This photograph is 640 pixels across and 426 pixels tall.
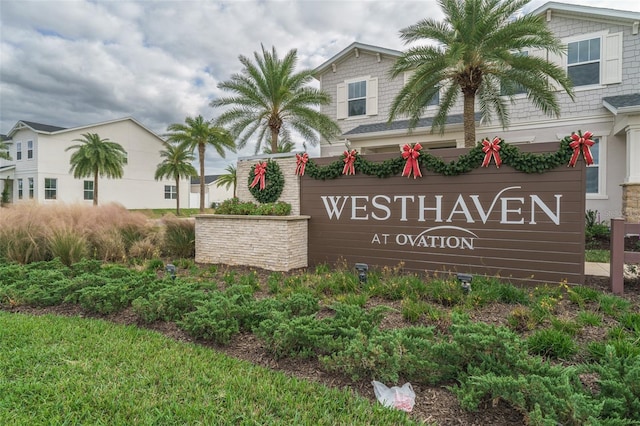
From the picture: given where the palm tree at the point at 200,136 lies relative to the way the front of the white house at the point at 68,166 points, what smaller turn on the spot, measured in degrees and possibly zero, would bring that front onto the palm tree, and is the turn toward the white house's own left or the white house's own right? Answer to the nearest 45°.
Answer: approximately 90° to the white house's own left

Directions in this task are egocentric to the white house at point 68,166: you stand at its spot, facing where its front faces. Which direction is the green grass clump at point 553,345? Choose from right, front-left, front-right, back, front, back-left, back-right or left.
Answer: front-left

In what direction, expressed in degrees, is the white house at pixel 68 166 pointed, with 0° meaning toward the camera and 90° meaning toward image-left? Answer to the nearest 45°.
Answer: approximately 45°

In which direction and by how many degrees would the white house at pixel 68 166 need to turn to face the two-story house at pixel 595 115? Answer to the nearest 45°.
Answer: approximately 90° to its left

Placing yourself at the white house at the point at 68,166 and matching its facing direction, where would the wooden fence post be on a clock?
The wooden fence post is roughly at 10 o'clock from the white house.

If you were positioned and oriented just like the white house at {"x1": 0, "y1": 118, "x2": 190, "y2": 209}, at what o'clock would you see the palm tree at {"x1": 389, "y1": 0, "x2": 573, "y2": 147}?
The palm tree is roughly at 10 o'clock from the white house.

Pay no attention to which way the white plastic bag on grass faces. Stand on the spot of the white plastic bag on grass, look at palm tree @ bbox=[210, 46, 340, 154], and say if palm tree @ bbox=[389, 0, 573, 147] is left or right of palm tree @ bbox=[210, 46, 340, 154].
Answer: right

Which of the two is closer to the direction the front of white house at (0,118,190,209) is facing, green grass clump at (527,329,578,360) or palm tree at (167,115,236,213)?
the green grass clump

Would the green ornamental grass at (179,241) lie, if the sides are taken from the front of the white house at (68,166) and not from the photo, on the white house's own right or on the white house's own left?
on the white house's own left

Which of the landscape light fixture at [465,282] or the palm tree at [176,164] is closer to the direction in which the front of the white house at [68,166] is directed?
the landscape light fixture

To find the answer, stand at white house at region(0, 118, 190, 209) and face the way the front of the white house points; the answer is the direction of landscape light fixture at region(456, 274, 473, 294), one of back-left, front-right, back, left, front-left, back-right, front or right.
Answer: front-left
